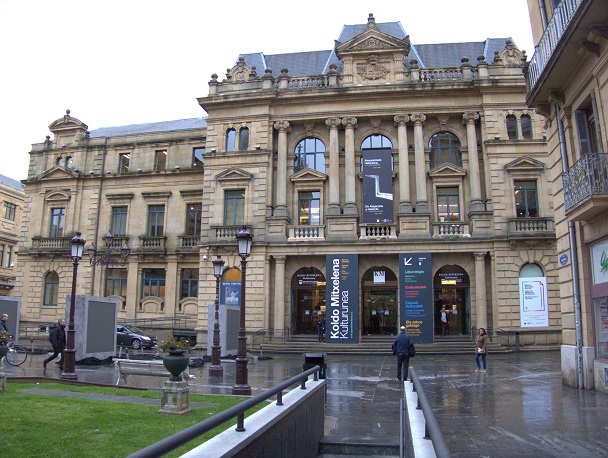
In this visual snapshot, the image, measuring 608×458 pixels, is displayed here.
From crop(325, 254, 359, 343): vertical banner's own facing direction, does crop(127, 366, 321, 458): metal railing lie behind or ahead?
ahead

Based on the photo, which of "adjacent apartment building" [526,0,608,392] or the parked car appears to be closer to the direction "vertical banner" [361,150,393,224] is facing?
the adjacent apartment building

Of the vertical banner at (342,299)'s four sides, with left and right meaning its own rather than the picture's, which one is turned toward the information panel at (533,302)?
left

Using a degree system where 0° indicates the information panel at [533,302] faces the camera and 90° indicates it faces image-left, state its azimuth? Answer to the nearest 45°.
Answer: approximately 0°

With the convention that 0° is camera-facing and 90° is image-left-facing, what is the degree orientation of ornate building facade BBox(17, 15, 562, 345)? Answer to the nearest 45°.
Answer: approximately 0°
